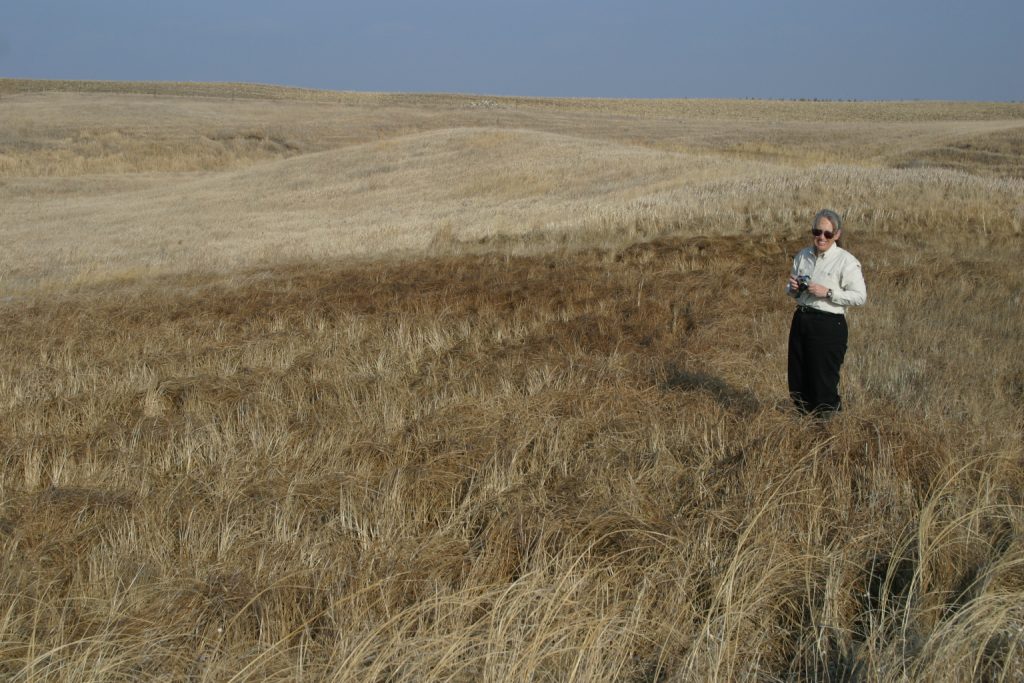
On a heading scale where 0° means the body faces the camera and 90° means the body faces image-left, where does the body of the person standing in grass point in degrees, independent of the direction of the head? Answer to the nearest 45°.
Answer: approximately 45°
